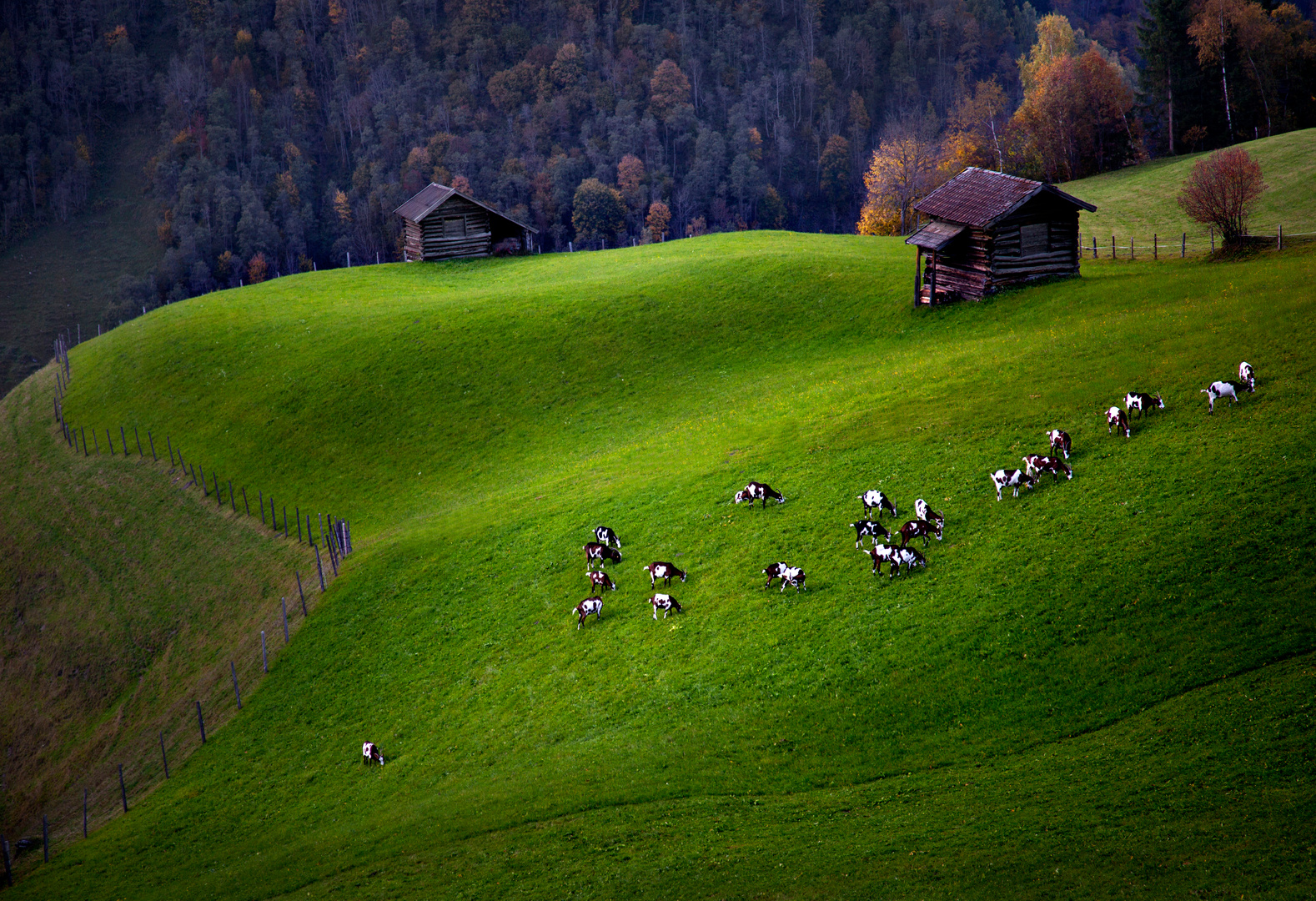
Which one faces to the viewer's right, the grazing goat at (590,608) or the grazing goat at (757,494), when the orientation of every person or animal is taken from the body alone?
the grazing goat at (757,494)

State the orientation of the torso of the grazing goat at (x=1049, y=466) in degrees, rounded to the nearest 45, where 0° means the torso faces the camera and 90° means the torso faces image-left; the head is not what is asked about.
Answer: approximately 270°

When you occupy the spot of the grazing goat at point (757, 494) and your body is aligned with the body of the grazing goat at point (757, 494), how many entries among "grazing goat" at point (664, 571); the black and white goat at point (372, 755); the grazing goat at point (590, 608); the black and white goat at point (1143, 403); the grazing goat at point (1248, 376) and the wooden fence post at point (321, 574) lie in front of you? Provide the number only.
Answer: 2

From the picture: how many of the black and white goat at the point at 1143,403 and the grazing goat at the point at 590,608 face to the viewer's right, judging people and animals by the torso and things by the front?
1

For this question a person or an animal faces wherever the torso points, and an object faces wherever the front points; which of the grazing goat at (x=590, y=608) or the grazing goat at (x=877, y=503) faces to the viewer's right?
the grazing goat at (x=877, y=503)

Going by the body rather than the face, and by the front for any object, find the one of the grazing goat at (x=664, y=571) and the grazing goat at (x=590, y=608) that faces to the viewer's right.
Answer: the grazing goat at (x=664, y=571)
